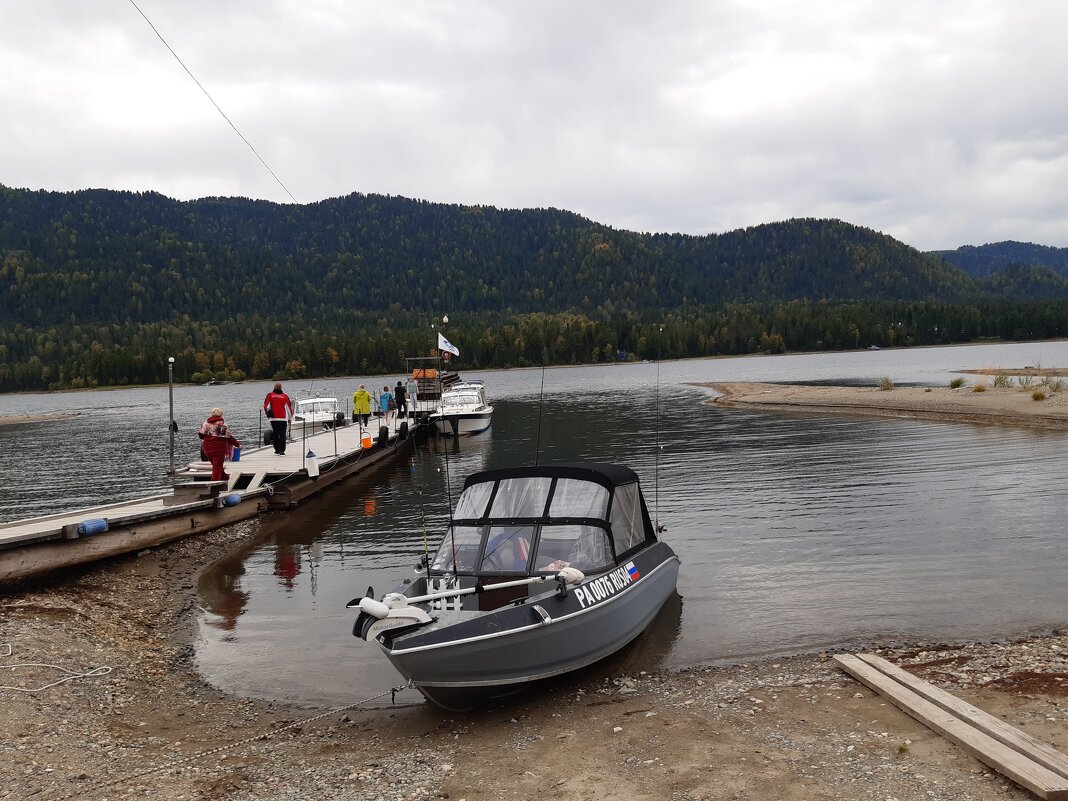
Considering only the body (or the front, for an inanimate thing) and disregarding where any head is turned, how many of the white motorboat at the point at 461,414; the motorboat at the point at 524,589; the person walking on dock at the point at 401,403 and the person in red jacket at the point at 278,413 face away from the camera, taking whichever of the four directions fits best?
2

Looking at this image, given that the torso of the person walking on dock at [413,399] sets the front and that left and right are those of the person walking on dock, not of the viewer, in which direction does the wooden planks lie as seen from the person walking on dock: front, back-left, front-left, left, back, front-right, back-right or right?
back

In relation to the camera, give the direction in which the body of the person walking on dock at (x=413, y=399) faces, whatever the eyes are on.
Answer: away from the camera

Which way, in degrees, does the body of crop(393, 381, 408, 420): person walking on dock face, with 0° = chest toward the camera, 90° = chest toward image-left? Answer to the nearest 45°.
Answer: approximately 180°

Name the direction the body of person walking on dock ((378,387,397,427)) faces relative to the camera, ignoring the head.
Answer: away from the camera

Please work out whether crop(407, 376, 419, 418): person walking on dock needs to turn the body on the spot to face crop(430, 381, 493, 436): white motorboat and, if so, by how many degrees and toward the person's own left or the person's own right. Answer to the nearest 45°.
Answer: approximately 135° to the person's own right

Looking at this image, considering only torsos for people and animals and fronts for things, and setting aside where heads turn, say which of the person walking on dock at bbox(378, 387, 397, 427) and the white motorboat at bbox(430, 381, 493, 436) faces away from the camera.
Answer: the person walking on dock

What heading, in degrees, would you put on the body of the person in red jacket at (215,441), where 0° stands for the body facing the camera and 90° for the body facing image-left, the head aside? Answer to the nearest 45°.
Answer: approximately 225°

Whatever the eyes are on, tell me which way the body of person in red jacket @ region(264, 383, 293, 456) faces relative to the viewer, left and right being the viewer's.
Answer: facing away from the viewer

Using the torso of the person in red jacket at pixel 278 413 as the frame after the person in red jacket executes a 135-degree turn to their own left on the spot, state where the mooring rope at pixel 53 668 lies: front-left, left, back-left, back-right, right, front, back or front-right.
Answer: front-left

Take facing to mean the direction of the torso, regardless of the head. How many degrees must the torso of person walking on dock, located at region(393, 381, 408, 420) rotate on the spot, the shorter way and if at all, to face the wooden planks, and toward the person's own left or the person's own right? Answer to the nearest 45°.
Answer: approximately 180°

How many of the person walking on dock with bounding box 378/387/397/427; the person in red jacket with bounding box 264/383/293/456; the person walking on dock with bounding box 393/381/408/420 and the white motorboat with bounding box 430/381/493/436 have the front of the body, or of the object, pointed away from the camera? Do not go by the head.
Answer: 3

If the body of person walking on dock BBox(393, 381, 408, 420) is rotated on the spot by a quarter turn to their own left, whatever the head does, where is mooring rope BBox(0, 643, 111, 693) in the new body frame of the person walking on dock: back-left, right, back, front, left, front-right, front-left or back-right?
left
